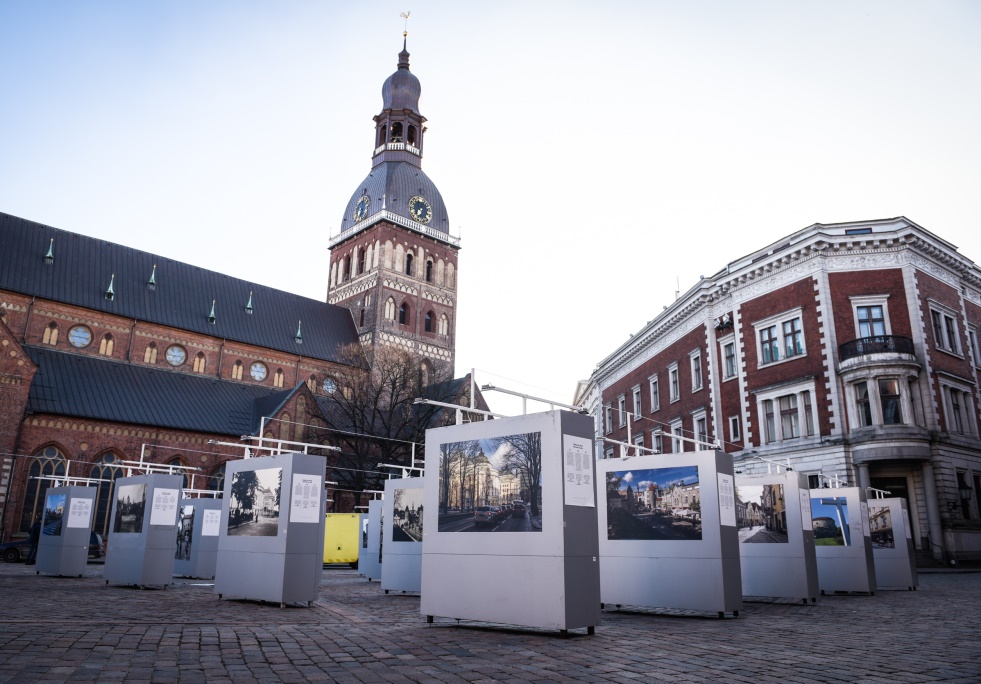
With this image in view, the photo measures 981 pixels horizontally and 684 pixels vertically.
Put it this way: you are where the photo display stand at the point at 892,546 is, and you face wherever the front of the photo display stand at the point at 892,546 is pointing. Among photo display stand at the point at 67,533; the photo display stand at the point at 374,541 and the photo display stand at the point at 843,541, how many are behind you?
0

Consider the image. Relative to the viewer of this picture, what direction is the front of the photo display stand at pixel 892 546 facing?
facing the viewer and to the left of the viewer

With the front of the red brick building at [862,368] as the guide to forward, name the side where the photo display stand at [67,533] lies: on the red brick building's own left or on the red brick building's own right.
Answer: on the red brick building's own right

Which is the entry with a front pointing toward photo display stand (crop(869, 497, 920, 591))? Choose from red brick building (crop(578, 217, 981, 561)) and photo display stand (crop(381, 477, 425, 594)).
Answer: the red brick building

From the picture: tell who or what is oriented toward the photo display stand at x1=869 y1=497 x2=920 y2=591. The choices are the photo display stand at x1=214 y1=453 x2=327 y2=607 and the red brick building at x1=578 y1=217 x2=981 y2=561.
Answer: the red brick building

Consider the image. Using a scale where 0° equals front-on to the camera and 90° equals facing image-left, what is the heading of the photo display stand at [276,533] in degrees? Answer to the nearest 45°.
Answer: approximately 45°

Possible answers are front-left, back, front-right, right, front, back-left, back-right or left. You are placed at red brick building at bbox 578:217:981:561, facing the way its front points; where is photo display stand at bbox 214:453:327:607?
front-right

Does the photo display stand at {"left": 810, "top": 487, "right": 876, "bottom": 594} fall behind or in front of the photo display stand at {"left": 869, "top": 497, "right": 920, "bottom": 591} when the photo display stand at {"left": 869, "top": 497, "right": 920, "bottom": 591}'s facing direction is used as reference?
in front

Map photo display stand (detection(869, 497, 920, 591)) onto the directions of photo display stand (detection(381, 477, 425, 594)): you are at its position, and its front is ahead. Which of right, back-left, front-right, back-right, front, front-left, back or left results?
left

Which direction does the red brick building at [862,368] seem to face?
toward the camera

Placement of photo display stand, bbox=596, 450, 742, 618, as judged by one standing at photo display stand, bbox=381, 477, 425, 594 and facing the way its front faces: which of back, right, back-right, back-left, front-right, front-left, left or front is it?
front-left

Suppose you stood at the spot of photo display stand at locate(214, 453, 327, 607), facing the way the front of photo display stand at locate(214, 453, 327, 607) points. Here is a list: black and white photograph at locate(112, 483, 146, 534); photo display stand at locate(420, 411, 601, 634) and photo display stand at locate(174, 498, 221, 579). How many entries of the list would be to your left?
1
